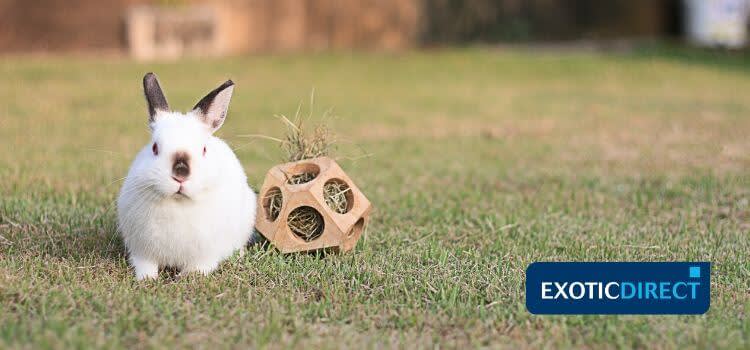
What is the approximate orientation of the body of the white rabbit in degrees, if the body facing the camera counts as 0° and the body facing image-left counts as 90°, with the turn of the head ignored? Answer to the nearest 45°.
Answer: approximately 0°

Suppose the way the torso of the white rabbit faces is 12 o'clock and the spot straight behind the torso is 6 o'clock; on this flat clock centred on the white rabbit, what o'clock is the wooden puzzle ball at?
The wooden puzzle ball is roughly at 8 o'clock from the white rabbit.

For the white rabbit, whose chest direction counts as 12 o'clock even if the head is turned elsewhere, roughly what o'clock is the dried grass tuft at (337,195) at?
The dried grass tuft is roughly at 8 o'clock from the white rabbit.

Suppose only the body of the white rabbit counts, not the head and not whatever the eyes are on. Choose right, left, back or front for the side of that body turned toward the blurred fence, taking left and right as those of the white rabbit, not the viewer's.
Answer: back
